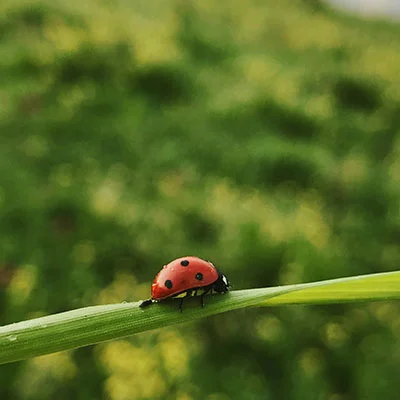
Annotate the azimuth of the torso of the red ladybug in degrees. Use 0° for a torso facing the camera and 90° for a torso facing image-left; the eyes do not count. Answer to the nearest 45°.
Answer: approximately 270°
